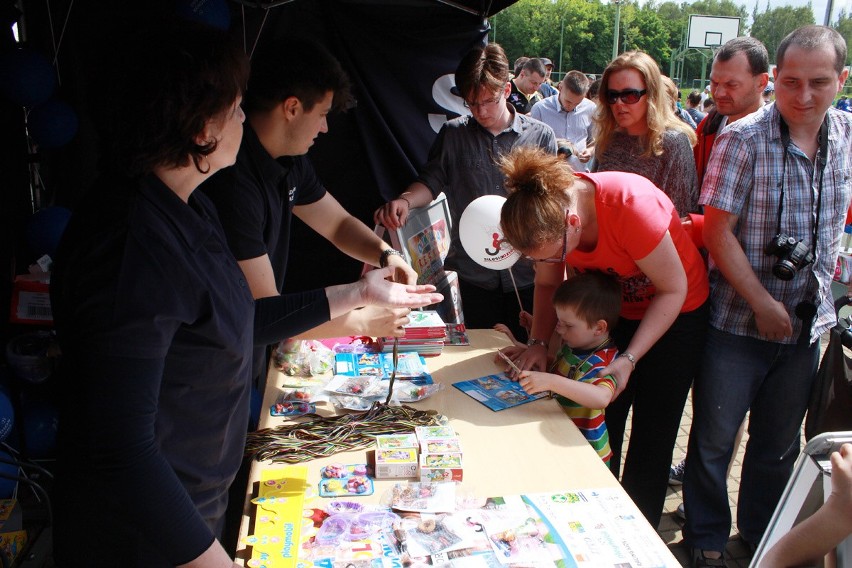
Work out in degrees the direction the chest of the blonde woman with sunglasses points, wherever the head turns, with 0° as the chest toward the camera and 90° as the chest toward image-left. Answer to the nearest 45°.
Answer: approximately 45°

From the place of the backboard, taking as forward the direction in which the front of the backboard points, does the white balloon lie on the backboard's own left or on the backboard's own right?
on the backboard's own right

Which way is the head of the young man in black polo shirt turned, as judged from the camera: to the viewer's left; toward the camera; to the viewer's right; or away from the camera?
to the viewer's right

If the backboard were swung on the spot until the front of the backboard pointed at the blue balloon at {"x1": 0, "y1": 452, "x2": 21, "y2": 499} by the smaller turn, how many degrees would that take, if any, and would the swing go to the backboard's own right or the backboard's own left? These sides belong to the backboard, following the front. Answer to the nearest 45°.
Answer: approximately 45° to the backboard's own right

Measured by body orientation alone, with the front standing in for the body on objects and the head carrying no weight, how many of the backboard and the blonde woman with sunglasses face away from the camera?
0

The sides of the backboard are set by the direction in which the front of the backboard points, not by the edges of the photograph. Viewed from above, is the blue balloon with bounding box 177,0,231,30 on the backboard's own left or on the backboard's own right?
on the backboard's own right

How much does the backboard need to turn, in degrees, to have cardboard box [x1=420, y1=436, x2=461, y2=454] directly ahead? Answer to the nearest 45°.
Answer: approximately 45° to its right

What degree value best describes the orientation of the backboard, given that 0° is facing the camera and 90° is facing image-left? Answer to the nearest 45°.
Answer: approximately 315°

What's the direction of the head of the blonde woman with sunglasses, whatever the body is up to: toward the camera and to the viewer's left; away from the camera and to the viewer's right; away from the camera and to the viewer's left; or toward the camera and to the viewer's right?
toward the camera and to the viewer's left

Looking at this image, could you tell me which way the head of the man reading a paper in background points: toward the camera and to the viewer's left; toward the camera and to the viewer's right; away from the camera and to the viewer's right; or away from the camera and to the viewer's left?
toward the camera and to the viewer's left
